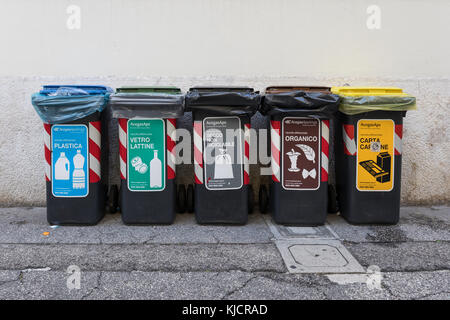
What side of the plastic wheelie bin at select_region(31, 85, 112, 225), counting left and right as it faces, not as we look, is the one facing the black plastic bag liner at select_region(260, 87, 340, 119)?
left

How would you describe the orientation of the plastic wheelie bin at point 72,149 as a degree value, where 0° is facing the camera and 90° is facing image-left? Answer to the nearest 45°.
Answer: approximately 0°

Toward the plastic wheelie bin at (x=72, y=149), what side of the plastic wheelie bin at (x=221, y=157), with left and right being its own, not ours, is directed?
right

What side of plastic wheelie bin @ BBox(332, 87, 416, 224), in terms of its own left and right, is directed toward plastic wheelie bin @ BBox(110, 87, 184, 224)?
right

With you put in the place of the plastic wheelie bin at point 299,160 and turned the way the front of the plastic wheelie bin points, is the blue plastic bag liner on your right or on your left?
on your right

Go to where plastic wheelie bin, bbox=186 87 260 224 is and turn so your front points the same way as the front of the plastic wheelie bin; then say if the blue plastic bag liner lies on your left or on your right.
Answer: on your right
